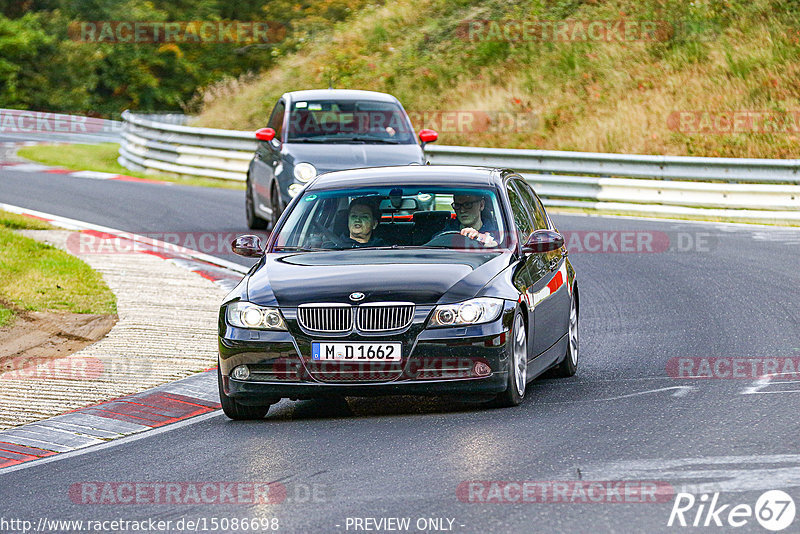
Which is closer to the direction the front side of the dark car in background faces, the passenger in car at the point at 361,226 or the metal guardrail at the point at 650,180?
the passenger in car

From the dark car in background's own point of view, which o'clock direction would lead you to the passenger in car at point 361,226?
The passenger in car is roughly at 12 o'clock from the dark car in background.

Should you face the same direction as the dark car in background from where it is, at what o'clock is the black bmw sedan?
The black bmw sedan is roughly at 12 o'clock from the dark car in background.

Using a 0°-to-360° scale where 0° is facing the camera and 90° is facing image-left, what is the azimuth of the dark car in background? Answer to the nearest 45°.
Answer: approximately 0°

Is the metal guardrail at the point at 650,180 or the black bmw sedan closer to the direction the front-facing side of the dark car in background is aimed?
the black bmw sedan
